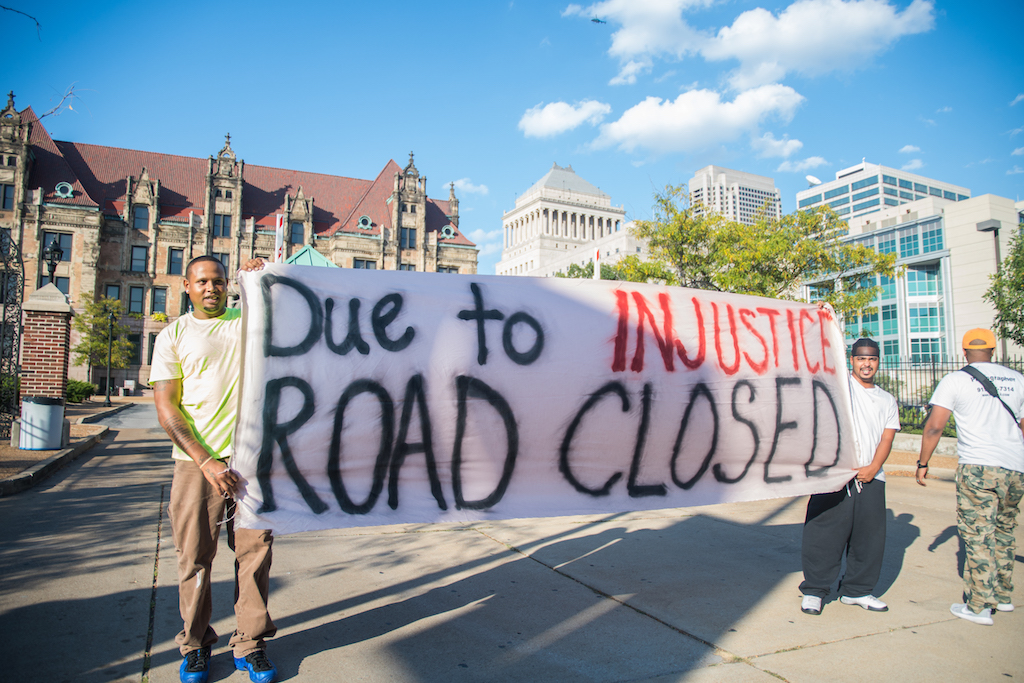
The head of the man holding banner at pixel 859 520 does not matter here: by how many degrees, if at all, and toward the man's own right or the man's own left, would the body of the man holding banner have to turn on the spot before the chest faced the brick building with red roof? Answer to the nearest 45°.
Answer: approximately 135° to the man's own right

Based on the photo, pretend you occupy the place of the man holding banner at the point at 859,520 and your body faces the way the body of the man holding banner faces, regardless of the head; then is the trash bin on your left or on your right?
on your right

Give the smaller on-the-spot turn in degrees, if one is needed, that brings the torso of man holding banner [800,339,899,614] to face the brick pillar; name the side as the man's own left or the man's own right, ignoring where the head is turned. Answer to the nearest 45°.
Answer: approximately 90° to the man's own right

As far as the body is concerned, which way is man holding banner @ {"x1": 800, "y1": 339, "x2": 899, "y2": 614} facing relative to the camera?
toward the camera

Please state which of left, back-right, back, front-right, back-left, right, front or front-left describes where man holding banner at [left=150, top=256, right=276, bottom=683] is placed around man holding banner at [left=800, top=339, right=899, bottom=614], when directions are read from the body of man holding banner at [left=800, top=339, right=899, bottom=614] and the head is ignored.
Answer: front-right

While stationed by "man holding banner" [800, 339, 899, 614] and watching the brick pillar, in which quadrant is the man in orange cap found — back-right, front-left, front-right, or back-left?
back-right

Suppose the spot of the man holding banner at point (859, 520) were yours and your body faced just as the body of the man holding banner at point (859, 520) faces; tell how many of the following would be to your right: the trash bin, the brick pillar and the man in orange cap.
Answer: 2

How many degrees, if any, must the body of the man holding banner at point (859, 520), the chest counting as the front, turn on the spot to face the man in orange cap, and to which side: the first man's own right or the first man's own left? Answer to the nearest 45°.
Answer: approximately 90° to the first man's own left

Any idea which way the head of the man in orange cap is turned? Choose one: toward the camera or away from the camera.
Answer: away from the camera

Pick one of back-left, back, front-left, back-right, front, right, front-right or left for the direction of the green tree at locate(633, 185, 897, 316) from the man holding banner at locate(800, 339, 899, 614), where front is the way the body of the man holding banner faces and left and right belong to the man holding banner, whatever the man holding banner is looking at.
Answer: back

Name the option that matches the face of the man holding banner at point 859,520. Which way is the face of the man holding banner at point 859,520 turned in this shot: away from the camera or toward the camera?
toward the camera

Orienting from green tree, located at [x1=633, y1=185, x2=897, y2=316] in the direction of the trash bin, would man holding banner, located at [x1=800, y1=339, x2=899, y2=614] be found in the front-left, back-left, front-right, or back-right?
front-left
